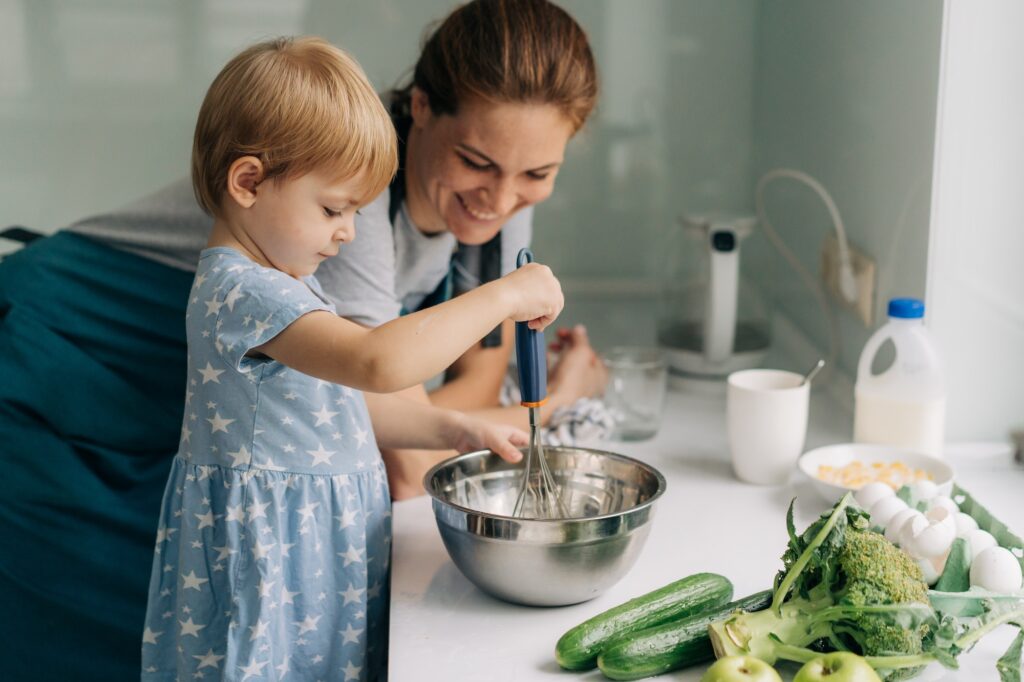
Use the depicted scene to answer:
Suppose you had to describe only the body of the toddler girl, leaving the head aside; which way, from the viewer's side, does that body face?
to the viewer's right

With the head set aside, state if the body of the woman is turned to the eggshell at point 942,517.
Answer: yes

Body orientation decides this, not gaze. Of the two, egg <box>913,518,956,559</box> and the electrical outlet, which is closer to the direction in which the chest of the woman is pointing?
the egg

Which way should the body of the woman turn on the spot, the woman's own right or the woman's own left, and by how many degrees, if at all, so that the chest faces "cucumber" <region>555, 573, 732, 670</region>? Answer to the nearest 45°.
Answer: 0° — they already face it

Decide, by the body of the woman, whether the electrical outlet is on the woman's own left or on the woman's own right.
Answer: on the woman's own left

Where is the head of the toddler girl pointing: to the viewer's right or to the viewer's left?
to the viewer's right
